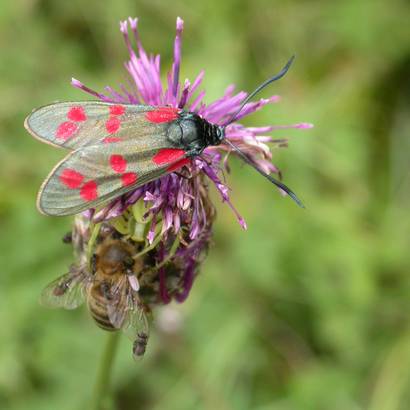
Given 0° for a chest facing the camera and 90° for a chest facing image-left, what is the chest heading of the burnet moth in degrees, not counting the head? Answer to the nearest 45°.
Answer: approximately 270°
